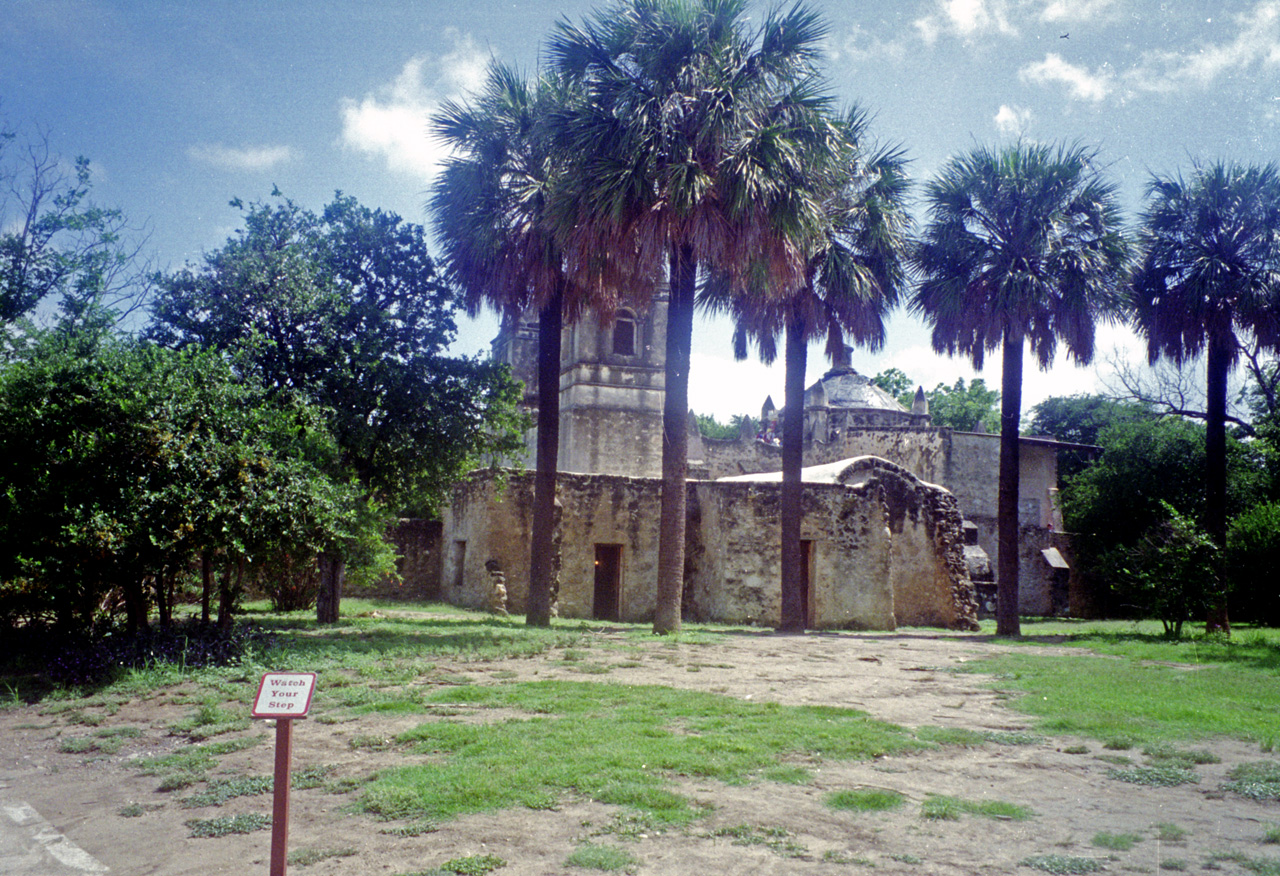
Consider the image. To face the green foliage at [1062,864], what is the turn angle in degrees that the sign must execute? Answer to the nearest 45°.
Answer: approximately 90° to its left

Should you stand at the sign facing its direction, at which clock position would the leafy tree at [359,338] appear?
The leafy tree is roughly at 6 o'clock from the sign.

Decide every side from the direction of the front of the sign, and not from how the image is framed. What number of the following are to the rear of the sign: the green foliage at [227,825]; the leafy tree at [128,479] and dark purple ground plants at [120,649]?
3

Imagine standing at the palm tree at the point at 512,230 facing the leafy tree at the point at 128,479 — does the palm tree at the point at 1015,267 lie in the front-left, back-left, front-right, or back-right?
back-left

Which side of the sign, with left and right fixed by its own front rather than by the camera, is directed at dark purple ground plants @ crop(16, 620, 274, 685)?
back

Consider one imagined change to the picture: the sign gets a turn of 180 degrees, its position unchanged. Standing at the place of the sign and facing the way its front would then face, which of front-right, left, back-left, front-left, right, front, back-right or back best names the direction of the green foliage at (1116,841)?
right

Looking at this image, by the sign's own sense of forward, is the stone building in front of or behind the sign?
behind

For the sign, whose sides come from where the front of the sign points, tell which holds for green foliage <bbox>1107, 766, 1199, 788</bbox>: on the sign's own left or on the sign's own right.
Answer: on the sign's own left

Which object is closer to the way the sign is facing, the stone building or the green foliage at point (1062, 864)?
the green foliage

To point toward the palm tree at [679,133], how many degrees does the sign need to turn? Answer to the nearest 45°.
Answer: approximately 135° to its left

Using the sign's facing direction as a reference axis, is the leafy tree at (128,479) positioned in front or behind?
behind

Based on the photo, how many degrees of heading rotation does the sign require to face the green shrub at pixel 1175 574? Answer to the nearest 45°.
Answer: approximately 135° to its left

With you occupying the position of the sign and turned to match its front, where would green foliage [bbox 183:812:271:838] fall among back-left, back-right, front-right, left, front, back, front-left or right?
back

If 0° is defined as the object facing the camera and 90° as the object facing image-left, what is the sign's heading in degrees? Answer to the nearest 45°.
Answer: approximately 0°
